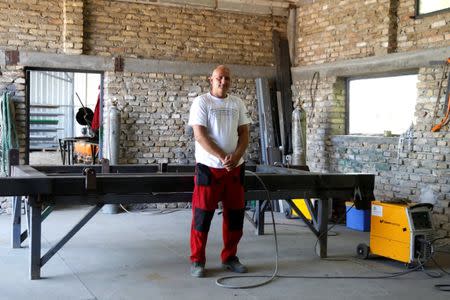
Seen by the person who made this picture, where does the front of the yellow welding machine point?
facing the viewer and to the right of the viewer

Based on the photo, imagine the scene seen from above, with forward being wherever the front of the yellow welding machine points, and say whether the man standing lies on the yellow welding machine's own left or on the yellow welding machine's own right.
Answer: on the yellow welding machine's own right

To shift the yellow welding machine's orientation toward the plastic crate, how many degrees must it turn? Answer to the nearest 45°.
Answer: approximately 135° to its left

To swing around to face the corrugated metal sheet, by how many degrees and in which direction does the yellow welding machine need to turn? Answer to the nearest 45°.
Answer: approximately 180°

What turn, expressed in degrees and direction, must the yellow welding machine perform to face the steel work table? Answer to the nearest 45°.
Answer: approximately 90° to its right
